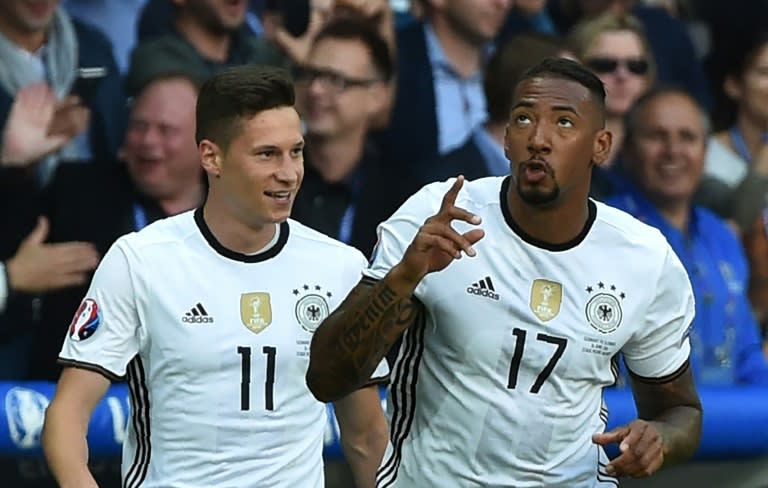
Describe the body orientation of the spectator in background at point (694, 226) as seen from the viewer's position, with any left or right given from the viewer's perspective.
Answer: facing the viewer

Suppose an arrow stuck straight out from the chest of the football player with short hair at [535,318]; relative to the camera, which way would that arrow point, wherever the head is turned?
toward the camera

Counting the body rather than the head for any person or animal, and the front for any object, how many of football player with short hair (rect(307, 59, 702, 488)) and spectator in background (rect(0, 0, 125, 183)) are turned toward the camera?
2

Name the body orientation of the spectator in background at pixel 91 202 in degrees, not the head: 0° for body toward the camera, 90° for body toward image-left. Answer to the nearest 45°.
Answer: approximately 45°
